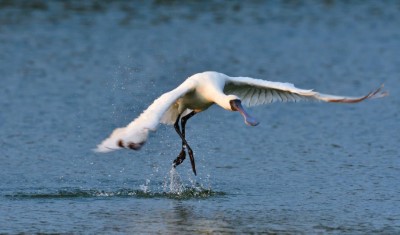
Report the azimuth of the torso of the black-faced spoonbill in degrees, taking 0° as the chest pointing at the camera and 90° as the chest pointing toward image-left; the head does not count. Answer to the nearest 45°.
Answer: approximately 315°
